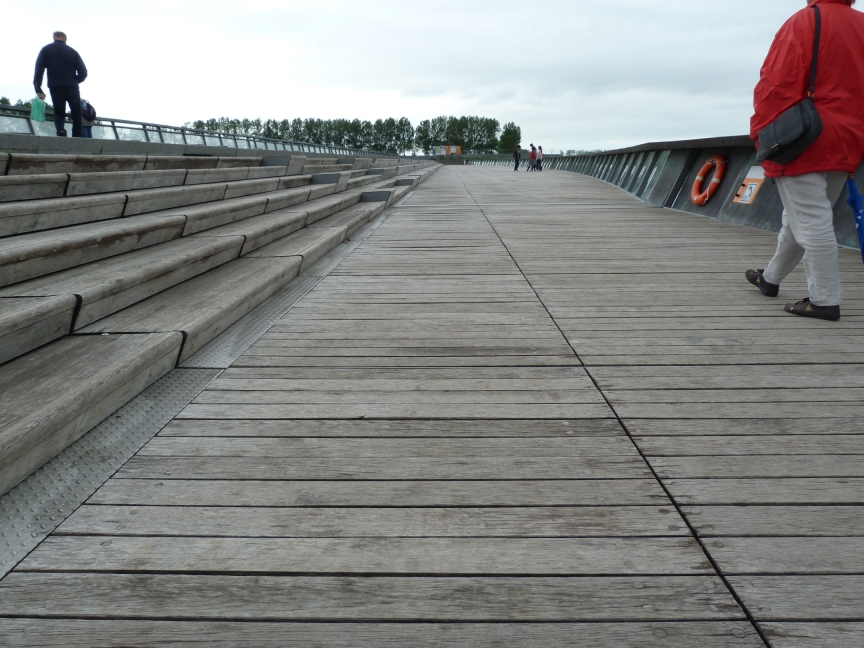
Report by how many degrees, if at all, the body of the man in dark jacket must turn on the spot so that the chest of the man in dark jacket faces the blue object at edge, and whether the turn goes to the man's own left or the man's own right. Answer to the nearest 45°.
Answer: approximately 135° to the man's own right

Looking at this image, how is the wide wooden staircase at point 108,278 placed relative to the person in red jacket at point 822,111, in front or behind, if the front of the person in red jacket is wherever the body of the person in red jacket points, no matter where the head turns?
in front

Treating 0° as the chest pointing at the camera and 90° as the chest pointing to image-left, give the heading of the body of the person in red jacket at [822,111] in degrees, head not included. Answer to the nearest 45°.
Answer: approximately 90°

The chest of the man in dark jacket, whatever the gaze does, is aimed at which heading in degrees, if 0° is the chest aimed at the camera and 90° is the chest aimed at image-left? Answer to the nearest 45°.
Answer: approximately 180°

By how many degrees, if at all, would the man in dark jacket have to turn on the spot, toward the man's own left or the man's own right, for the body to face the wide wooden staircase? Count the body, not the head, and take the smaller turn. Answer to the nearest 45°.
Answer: approximately 180°

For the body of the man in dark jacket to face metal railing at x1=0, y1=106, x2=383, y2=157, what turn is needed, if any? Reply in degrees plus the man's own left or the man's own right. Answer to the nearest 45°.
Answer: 0° — they already face it

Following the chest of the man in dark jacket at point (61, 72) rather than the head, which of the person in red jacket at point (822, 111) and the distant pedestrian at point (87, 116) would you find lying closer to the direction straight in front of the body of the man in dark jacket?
the distant pedestrian

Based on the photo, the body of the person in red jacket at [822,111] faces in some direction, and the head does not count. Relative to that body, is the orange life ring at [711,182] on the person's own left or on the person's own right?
on the person's own right

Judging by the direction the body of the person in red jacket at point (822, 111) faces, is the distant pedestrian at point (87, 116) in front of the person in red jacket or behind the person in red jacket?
in front

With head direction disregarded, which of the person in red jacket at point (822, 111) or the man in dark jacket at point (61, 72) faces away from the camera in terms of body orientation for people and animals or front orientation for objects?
the man in dark jacket
